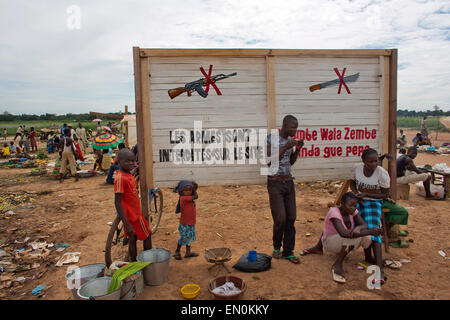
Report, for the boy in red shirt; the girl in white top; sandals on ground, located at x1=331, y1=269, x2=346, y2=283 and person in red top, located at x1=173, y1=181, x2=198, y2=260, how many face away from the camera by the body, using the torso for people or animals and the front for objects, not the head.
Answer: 0

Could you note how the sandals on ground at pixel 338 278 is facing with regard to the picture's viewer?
facing the viewer and to the right of the viewer

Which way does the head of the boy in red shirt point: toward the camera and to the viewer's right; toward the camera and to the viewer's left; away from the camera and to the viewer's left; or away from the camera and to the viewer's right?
toward the camera and to the viewer's right

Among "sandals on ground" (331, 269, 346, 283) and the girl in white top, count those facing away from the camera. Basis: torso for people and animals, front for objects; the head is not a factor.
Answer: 0

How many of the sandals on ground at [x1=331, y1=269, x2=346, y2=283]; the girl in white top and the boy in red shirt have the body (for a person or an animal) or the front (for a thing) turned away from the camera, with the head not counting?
0

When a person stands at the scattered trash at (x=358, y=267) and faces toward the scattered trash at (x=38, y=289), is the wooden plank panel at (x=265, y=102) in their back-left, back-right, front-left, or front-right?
front-right

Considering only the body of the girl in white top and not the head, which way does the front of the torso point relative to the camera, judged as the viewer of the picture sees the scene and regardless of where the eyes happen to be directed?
toward the camera

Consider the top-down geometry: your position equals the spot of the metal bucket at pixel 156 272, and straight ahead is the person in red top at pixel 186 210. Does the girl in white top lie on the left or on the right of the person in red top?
right

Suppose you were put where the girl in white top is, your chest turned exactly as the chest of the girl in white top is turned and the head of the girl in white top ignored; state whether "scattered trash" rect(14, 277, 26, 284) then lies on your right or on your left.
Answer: on your right

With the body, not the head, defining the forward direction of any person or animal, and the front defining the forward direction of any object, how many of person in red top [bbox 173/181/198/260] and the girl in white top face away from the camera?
0

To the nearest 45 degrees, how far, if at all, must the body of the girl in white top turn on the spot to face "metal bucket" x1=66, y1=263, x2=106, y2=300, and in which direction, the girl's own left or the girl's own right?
approximately 45° to the girl's own right

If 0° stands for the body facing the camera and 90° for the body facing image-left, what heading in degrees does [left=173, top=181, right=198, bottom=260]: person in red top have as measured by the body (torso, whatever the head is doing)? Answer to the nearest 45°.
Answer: approximately 315°
